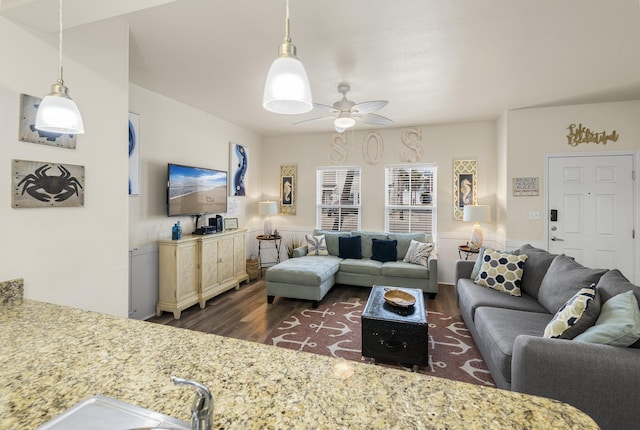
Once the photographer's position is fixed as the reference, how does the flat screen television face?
facing the viewer and to the right of the viewer

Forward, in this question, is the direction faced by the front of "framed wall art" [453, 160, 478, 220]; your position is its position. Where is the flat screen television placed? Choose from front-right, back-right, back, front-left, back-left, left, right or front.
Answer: front-right

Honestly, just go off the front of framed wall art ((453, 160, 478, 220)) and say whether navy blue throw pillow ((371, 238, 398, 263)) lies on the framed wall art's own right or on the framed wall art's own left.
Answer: on the framed wall art's own right

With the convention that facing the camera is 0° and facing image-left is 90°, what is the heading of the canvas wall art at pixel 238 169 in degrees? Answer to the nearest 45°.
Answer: approximately 315°

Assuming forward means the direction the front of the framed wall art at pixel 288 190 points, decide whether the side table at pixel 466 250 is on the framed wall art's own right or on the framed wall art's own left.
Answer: on the framed wall art's own left

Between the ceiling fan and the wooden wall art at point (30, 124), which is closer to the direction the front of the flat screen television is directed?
the ceiling fan

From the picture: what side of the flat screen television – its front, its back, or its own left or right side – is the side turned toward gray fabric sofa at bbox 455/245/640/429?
front

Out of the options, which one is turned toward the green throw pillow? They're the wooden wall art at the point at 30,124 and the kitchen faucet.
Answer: the wooden wall art

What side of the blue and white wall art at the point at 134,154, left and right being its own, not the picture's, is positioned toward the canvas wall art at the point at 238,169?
left

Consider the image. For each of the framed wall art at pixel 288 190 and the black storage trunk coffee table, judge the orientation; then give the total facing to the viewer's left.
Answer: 0

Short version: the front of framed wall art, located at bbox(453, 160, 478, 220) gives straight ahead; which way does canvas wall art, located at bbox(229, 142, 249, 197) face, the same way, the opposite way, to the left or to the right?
to the left

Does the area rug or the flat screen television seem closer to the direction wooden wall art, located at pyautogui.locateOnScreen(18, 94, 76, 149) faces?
the area rug

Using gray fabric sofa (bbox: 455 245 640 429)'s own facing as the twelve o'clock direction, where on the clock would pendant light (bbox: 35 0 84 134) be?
The pendant light is roughly at 12 o'clock from the gray fabric sofa.

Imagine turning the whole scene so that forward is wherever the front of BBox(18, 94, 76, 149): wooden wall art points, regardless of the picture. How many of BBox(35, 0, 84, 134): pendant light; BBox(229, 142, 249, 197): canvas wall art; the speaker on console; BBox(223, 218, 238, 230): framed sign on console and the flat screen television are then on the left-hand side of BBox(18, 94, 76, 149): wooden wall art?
4

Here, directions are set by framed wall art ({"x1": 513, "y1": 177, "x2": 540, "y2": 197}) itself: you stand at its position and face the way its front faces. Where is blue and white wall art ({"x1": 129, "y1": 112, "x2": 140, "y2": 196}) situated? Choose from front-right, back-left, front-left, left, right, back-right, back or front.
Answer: front-right
